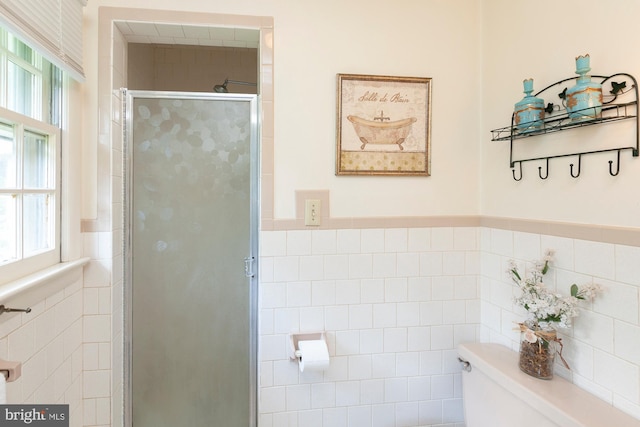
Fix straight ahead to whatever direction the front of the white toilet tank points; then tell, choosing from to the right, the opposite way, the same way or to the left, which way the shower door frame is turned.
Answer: to the left

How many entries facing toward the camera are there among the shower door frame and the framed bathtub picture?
2

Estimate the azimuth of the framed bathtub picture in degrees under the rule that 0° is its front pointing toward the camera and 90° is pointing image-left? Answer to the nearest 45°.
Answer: approximately 0°

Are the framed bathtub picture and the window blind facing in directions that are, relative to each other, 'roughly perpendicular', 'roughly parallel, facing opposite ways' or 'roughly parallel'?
roughly perpendicular

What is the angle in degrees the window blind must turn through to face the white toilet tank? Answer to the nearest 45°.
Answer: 0° — it already faces it

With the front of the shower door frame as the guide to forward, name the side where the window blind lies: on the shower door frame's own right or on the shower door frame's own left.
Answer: on the shower door frame's own right

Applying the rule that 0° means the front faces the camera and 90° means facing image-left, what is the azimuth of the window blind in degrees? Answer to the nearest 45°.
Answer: approximately 315°

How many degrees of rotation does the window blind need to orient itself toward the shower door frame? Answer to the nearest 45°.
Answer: approximately 45° to its left
